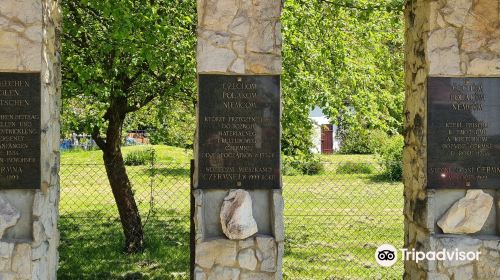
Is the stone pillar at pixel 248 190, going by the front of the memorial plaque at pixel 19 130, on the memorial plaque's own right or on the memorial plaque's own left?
on the memorial plaque's own left

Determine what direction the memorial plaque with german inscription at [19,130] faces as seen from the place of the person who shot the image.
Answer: facing the viewer

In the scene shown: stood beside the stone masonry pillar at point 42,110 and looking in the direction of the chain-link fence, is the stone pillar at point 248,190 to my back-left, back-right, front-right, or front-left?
front-right

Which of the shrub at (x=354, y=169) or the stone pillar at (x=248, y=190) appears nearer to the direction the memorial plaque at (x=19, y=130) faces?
the stone pillar

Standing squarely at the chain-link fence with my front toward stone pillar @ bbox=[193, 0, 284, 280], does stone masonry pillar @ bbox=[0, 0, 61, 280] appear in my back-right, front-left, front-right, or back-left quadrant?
front-right
